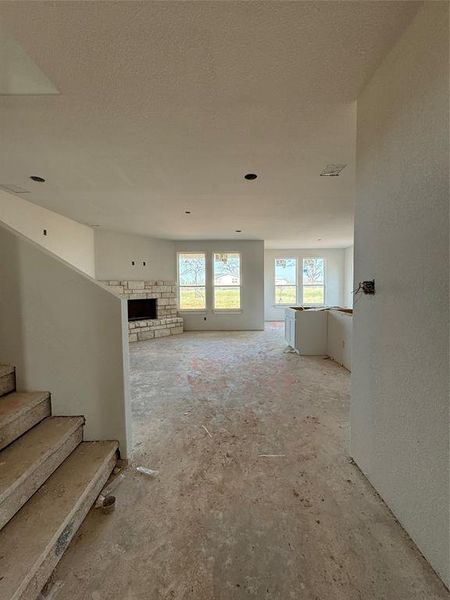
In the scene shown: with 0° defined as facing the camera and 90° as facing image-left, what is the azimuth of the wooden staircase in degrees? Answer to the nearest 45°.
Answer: approximately 270°

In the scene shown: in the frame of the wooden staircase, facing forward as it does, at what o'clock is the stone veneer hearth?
The stone veneer hearth is roughly at 10 o'clock from the wooden staircase.

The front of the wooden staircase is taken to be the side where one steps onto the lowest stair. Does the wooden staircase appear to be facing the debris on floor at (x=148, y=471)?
yes

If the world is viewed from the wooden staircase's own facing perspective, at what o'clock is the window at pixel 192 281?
The window is roughly at 10 o'clock from the wooden staircase.

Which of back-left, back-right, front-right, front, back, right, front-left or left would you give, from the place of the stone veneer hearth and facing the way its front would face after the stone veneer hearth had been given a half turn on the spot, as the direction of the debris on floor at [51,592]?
back-left

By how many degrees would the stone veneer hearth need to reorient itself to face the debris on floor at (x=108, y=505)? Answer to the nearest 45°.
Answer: approximately 45° to its right

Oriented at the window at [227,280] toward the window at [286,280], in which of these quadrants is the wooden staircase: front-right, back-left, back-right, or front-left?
back-right
